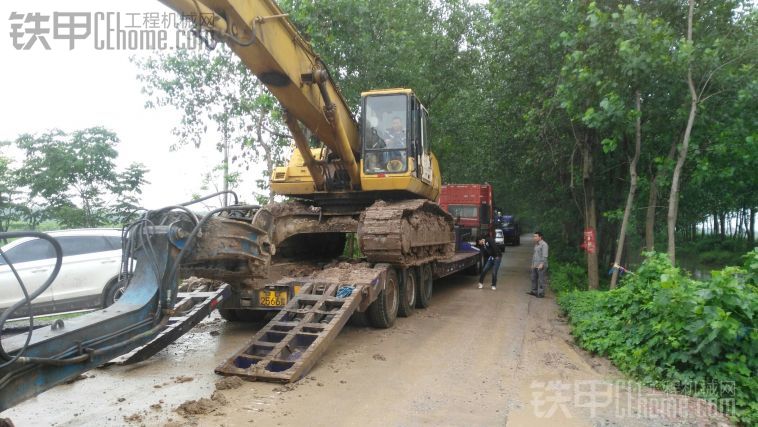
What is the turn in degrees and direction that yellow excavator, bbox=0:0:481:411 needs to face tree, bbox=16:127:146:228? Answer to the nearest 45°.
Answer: approximately 90° to its right

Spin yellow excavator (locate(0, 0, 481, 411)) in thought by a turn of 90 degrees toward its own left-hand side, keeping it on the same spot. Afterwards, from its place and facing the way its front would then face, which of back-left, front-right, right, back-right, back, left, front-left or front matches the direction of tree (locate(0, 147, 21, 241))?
back

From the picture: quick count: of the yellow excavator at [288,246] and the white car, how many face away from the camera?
0

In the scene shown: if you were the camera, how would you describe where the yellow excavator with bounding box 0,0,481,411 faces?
facing the viewer and to the left of the viewer

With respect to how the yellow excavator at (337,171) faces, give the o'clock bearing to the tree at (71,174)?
The tree is roughly at 3 o'clock from the yellow excavator.

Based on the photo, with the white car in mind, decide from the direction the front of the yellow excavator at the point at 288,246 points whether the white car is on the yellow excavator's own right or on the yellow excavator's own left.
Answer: on the yellow excavator's own right

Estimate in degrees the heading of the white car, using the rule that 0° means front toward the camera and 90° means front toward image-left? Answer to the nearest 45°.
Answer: approximately 45°
